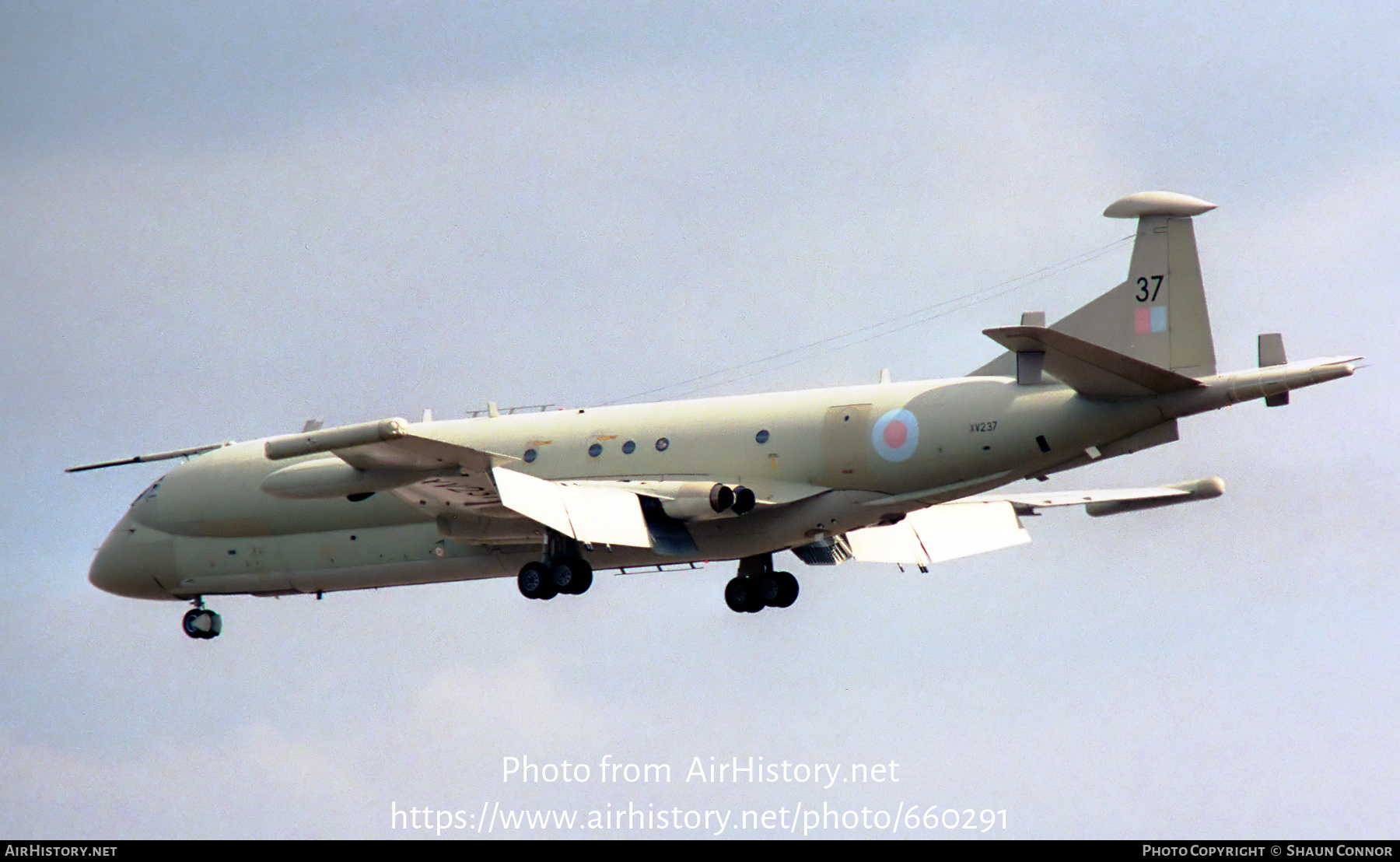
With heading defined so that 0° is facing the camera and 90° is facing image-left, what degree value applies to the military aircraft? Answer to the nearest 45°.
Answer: approximately 135°
